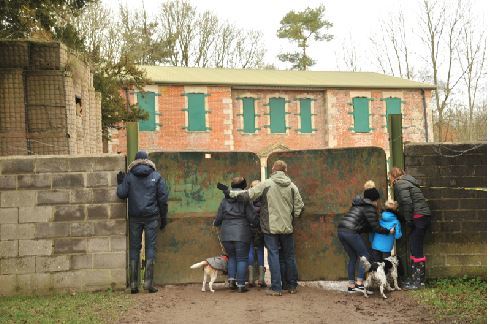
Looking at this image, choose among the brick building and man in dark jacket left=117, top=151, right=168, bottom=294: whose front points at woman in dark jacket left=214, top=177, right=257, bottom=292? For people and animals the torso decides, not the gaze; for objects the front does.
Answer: the brick building

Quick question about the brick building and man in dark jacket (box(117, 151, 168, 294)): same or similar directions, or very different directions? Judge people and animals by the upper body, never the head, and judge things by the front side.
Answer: very different directions

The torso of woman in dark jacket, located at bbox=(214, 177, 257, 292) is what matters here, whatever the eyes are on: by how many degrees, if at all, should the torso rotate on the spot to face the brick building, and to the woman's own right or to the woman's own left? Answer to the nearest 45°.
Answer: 0° — they already face it

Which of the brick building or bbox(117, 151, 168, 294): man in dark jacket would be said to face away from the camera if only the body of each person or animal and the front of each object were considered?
the man in dark jacket

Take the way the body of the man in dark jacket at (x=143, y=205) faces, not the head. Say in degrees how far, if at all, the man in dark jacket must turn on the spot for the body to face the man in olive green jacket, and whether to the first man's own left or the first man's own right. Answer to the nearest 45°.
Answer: approximately 90° to the first man's own right

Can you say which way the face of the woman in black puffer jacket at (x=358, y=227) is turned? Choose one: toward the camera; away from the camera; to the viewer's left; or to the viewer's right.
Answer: away from the camera

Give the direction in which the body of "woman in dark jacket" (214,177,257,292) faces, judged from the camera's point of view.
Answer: away from the camera

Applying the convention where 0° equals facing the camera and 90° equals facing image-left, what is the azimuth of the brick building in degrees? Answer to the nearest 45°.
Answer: approximately 0°

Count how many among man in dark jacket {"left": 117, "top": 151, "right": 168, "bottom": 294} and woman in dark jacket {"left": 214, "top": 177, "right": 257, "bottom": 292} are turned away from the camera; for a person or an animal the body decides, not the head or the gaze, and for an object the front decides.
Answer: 2

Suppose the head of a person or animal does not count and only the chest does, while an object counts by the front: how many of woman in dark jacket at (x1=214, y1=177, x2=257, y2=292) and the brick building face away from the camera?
1

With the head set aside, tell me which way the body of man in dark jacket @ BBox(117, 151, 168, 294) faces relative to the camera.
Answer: away from the camera

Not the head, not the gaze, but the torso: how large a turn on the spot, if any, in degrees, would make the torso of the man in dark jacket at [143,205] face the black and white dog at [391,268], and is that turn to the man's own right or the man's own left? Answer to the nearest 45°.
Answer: approximately 90° to the man's own right

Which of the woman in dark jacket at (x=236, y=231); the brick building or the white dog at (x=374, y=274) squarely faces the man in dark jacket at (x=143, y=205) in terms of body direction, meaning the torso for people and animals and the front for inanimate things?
the brick building
